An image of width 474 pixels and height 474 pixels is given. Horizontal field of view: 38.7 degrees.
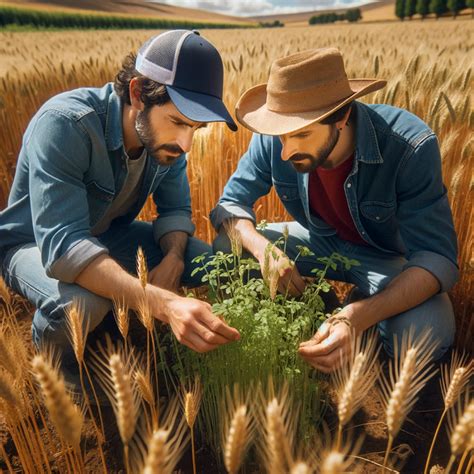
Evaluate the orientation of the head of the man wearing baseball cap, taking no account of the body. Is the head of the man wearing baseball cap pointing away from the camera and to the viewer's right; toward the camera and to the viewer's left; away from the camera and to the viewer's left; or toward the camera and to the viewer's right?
toward the camera and to the viewer's right

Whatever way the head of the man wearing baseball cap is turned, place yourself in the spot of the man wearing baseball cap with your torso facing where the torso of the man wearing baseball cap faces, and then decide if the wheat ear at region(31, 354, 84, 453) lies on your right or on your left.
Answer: on your right

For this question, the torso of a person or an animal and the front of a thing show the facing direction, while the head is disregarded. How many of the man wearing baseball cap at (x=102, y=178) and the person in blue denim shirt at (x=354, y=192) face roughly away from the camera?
0

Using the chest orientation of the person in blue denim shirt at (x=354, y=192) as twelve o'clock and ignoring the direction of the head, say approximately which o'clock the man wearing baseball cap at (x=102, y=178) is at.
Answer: The man wearing baseball cap is roughly at 1 o'clock from the person in blue denim shirt.

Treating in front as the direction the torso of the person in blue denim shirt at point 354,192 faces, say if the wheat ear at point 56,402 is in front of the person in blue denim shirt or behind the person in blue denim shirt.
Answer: in front

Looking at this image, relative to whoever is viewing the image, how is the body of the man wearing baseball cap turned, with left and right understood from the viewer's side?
facing the viewer and to the right of the viewer
